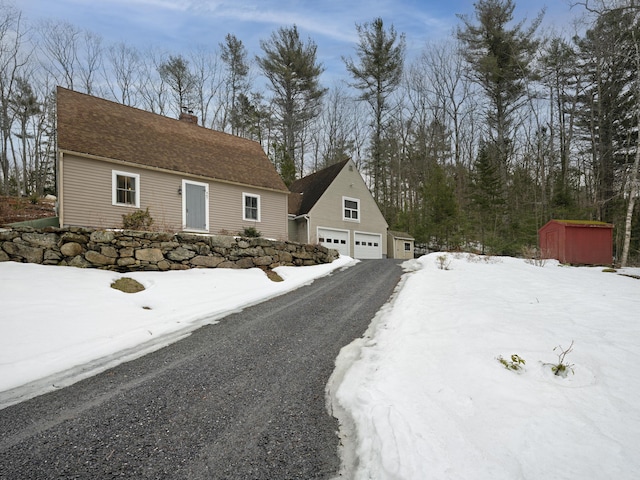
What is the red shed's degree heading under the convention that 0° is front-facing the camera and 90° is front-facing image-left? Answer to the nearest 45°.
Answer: approximately 45°

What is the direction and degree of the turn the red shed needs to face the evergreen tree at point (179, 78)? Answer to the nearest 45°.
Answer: approximately 45° to its right

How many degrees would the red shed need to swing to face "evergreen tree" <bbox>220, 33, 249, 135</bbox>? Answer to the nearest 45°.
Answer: approximately 45° to its right

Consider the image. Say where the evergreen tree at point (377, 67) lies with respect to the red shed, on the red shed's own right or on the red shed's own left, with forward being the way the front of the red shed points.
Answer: on the red shed's own right

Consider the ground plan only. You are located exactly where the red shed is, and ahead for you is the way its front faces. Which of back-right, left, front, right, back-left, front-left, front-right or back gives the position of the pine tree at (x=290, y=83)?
front-right

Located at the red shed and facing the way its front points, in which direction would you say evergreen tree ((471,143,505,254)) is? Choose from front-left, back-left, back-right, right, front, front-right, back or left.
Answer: right

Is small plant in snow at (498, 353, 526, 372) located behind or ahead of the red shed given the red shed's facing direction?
ahead
